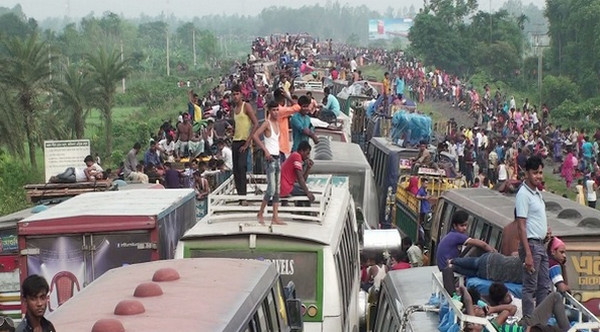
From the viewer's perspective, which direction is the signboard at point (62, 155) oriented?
toward the camera

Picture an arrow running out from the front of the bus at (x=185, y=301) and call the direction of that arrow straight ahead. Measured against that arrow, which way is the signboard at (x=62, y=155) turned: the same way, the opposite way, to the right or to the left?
the opposite way

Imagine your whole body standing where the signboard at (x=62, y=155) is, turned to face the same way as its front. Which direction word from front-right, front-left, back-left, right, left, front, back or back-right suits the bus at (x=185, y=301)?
front

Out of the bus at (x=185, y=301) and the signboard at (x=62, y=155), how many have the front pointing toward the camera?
1

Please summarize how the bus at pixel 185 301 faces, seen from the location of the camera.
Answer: facing away from the viewer

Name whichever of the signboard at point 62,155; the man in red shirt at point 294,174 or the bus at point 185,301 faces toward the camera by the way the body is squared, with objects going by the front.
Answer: the signboard

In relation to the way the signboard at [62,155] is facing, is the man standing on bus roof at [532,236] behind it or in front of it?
in front
